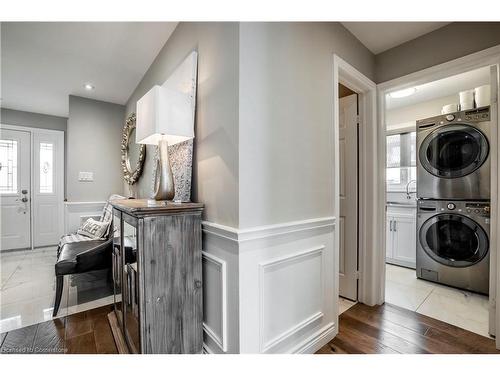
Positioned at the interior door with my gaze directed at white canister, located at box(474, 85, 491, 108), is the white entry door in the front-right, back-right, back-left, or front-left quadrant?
back-left

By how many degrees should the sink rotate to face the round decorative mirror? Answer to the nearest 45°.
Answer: approximately 45° to its right

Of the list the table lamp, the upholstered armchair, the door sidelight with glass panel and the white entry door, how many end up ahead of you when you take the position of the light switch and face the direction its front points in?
2

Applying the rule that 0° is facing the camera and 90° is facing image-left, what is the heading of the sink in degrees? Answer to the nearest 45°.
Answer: approximately 0°

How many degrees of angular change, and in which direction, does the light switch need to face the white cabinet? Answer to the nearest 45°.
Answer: approximately 45° to its left
